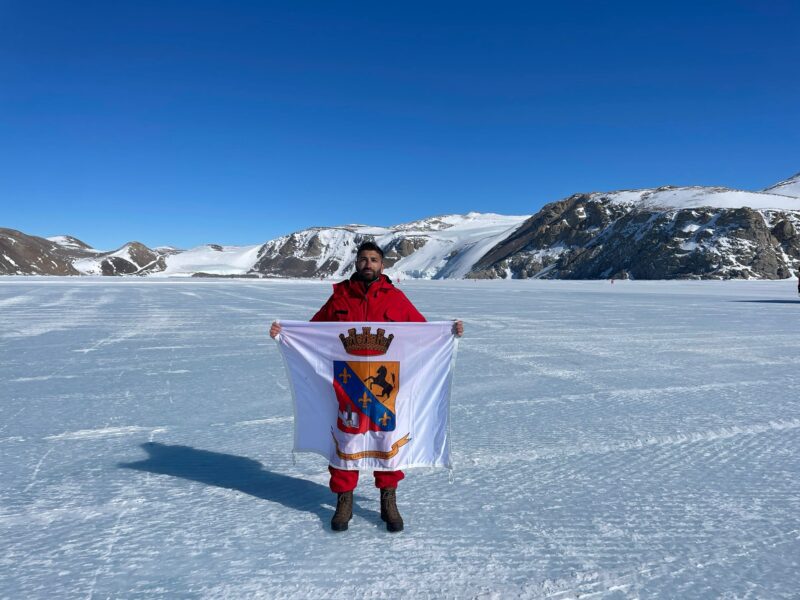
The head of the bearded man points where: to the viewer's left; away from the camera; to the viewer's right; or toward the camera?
toward the camera

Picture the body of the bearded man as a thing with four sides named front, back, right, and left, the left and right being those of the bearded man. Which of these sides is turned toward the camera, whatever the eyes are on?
front
